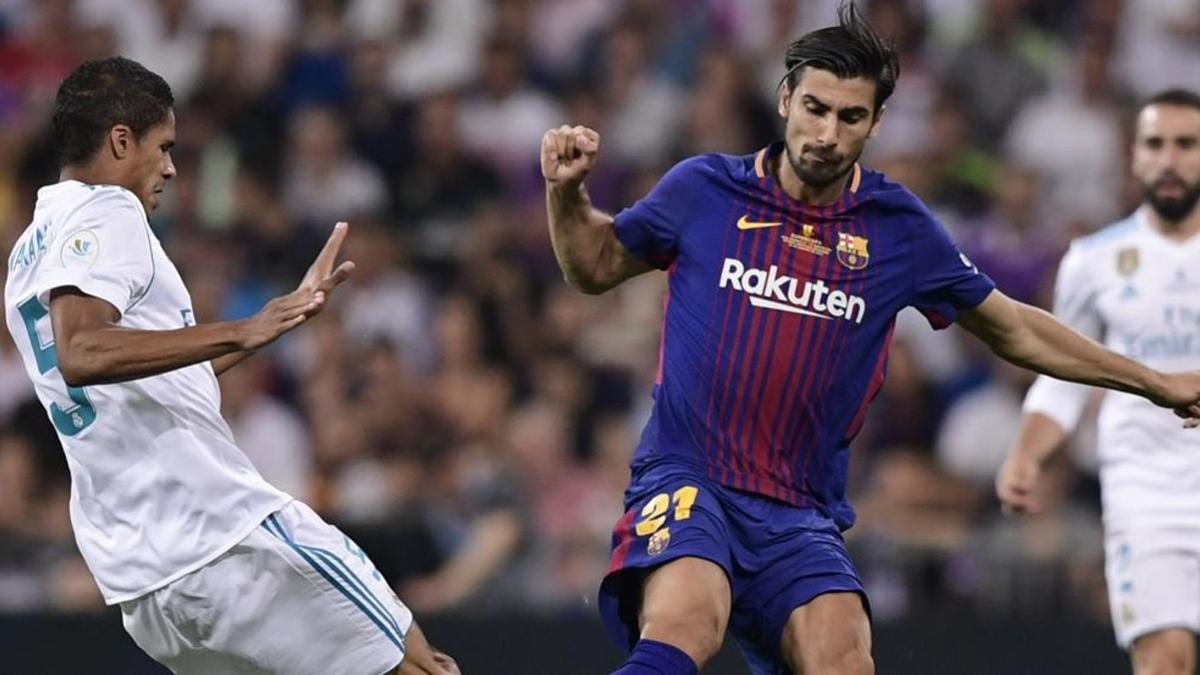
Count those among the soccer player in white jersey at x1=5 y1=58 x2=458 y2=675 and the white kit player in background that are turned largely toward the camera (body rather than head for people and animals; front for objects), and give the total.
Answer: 1

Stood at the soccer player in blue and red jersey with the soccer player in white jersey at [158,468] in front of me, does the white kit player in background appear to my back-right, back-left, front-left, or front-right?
back-right

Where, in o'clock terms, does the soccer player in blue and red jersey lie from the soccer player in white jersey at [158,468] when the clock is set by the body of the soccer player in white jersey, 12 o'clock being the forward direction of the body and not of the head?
The soccer player in blue and red jersey is roughly at 12 o'clock from the soccer player in white jersey.

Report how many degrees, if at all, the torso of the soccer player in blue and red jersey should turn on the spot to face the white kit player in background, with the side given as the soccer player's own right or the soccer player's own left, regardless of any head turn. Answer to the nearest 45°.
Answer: approximately 135° to the soccer player's own left

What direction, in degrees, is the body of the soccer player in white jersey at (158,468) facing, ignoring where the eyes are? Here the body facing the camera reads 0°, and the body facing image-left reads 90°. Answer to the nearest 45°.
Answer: approximately 270°

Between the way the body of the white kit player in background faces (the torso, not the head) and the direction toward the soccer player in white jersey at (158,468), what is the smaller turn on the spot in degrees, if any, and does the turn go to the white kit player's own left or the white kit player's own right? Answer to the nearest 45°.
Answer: approximately 45° to the white kit player's own right

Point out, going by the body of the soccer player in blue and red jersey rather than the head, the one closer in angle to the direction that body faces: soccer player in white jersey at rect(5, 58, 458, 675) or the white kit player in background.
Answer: the soccer player in white jersey

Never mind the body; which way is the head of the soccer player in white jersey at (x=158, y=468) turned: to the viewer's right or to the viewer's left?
to the viewer's right

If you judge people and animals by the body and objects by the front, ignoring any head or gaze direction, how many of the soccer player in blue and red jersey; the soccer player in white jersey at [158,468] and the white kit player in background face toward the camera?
2

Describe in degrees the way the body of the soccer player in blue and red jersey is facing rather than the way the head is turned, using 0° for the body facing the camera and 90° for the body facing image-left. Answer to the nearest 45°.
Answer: approximately 0°
